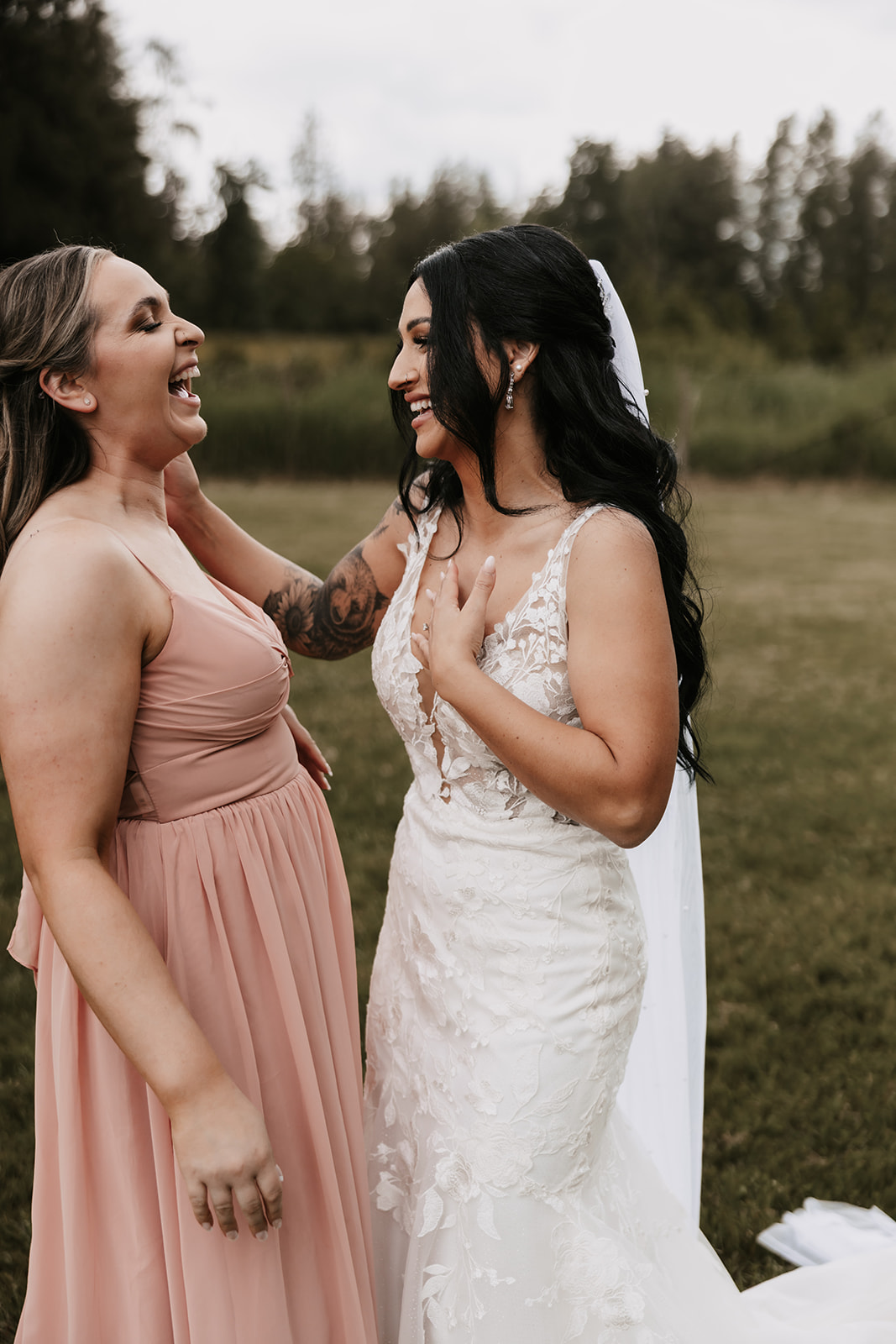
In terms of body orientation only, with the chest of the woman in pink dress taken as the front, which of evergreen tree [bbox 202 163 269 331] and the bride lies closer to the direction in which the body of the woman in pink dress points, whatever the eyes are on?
the bride

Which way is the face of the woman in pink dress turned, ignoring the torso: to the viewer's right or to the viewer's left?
to the viewer's right

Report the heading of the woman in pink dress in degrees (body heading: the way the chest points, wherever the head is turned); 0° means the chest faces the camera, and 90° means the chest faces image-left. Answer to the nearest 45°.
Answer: approximately 270°

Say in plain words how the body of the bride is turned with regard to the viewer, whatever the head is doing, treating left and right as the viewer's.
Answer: facing the viewer and to the left of the viewer

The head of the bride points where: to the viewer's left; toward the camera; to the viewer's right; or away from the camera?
to the viewer's left

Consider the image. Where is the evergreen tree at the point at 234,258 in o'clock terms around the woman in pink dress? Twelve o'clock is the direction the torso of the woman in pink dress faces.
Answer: The evergreen tree is roughly at 9 o'clock from the woman in pink dress.

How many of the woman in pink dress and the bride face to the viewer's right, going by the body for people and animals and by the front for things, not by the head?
1

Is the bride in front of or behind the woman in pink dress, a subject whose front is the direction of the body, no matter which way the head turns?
in front

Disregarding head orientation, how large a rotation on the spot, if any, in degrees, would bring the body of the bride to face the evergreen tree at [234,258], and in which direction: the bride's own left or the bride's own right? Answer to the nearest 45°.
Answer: approximately 135° to the bride's own right

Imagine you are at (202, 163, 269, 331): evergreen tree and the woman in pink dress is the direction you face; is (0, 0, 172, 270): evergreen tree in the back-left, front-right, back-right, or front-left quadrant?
front-right

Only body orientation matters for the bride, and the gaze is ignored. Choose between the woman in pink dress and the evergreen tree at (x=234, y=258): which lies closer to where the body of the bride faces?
the woman in pink dress

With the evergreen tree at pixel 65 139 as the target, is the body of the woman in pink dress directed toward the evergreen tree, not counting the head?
no
